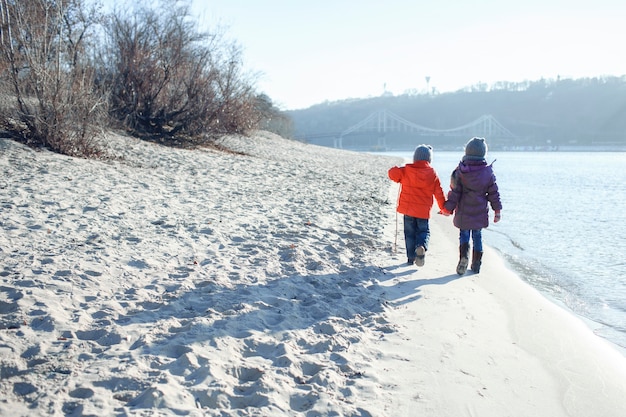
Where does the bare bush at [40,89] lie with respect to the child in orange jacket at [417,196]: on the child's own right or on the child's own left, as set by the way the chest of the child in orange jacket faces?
on the child's own left

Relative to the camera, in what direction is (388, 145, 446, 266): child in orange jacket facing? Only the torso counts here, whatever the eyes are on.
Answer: away from the camera

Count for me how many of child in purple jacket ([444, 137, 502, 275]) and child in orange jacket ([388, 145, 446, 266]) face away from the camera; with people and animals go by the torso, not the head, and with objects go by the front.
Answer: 2

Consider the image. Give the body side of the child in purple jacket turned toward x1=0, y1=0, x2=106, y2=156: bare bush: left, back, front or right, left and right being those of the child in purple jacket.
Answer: left

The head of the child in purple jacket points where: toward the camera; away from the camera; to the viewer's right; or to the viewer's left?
away from the camera

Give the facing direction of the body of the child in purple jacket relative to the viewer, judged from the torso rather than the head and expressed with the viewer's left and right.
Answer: facing away from the viewer

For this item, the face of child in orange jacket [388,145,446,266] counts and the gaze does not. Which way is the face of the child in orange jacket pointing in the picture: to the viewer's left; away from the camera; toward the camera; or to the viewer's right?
away from the camera
